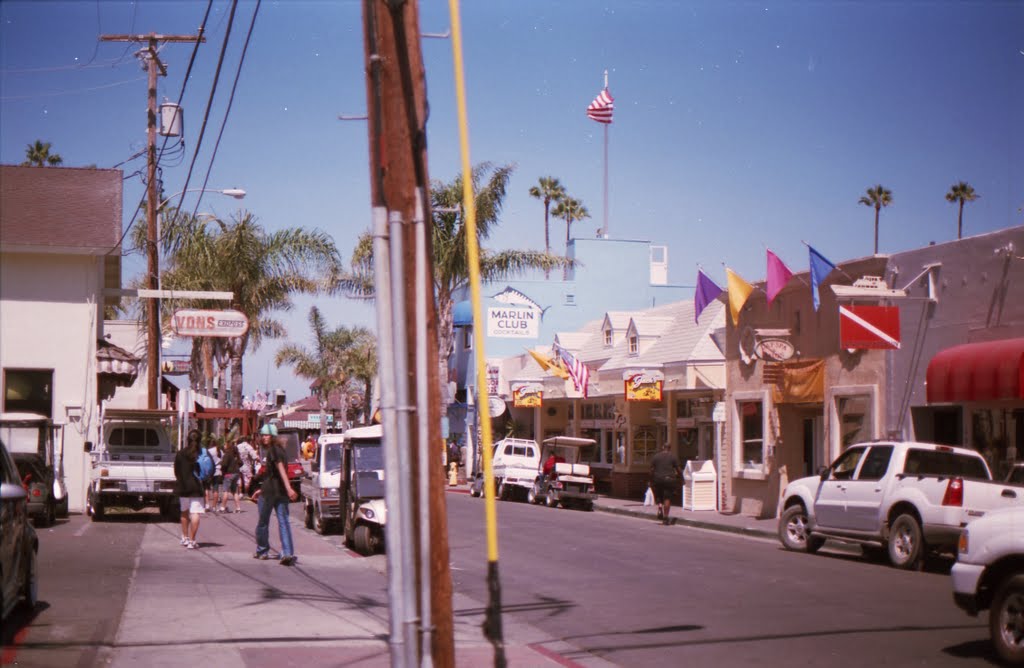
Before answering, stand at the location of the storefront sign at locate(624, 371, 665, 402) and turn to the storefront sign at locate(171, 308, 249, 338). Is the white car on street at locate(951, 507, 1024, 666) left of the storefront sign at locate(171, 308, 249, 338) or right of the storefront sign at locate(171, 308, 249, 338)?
left

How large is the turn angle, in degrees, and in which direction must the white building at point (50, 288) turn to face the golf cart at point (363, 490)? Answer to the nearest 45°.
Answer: approximately 45° to its left

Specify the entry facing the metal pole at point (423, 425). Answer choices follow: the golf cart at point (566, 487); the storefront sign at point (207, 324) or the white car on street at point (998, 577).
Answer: the storefront sign

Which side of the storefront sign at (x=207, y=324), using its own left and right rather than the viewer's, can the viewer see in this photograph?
front

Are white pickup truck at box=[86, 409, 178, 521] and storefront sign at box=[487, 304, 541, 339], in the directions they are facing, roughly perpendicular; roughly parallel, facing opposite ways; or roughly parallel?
roughly parallel, facing opposite ways

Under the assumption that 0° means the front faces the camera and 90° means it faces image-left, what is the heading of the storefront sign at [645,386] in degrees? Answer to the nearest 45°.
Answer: approximately 0°

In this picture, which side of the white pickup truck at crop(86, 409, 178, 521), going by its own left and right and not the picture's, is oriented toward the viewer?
back

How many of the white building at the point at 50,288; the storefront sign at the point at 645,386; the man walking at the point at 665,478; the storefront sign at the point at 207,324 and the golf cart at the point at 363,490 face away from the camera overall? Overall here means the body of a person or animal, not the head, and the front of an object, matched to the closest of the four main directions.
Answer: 1

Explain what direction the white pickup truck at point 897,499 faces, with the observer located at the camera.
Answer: facing away from the viewer and to the left of the viewer

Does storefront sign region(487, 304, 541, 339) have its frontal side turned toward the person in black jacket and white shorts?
yes

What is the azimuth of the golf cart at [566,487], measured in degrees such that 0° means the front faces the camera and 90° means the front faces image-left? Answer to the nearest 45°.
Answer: approximately 135°
